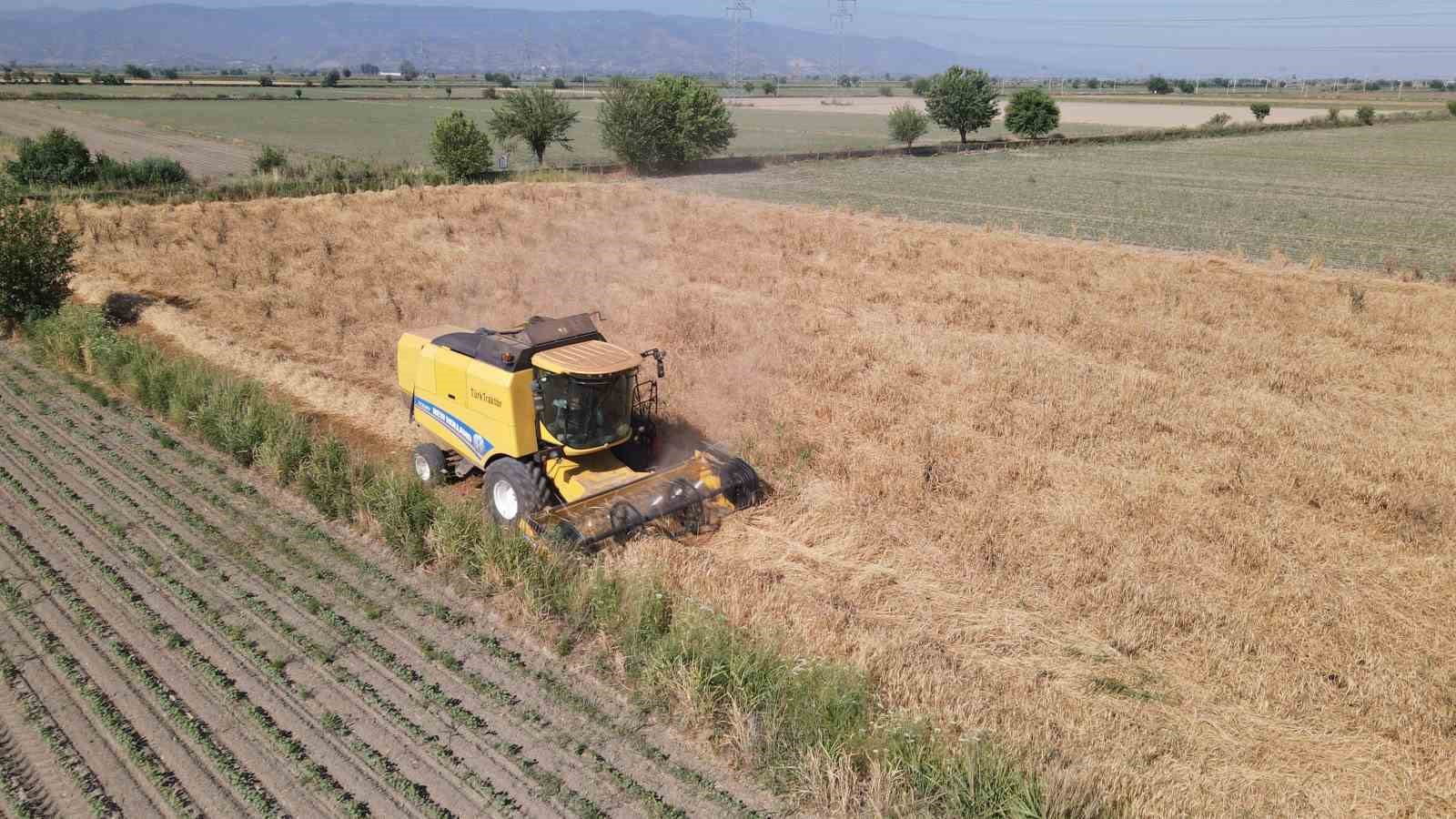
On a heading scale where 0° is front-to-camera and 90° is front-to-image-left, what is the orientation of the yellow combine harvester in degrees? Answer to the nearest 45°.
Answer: approximately 315°

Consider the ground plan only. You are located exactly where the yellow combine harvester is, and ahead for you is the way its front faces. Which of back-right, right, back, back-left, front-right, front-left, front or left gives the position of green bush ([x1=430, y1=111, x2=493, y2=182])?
back-left

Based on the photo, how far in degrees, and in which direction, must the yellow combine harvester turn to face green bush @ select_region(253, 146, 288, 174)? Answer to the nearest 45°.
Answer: approximately 135° to its left

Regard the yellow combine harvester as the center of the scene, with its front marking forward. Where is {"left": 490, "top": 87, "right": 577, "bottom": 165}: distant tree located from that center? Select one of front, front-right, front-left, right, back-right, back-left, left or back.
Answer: back-left

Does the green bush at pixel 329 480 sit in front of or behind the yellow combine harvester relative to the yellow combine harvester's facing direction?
behind

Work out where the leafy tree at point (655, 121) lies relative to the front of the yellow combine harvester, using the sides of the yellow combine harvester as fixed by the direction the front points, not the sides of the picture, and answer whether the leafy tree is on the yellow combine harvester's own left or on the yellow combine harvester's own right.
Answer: on the yellow combine harvester's own left

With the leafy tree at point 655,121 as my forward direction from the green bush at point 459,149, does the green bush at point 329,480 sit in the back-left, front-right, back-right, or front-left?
back-right

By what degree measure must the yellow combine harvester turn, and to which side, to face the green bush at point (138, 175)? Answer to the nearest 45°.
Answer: approximately 180°

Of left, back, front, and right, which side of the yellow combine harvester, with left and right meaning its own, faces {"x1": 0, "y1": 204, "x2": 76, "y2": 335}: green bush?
back

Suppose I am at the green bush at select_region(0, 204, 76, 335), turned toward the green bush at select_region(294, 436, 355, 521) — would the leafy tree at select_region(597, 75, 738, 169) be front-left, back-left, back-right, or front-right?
back-left
